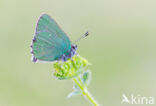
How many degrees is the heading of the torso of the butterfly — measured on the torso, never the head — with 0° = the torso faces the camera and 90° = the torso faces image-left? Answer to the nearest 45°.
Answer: approximately 270°
